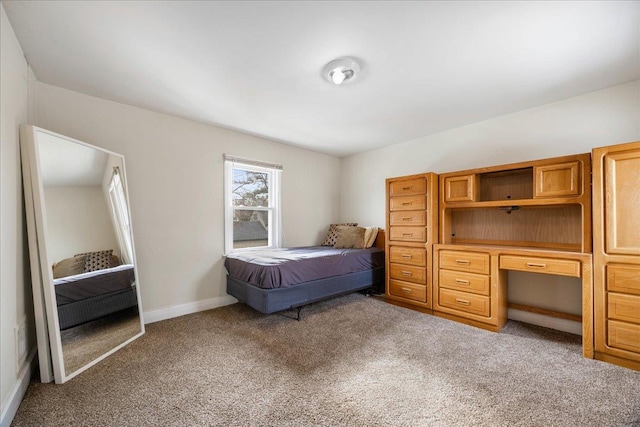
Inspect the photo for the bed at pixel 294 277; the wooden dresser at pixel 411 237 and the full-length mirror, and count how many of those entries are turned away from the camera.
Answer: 0

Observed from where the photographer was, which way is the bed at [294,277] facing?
facing the viewer and to the left of the viewer

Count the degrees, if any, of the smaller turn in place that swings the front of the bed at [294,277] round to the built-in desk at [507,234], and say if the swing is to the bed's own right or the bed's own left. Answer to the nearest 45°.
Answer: approximately 135° to the bed's own left

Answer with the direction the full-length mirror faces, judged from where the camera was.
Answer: facing the viewer and to the right of the viewer

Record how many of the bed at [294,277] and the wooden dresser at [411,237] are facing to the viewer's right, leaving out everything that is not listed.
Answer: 0

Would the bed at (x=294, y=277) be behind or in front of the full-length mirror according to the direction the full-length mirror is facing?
in front

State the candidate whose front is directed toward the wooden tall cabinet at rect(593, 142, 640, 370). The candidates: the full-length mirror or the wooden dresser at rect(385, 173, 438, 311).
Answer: the full-length mirror

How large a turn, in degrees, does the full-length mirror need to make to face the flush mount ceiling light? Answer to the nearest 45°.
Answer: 0° — it already faces it

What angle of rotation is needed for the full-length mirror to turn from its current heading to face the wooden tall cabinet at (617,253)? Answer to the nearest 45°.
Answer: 0° — it already faces it

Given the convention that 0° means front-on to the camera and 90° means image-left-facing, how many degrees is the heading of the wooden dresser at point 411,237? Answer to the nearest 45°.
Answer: approximately 45°

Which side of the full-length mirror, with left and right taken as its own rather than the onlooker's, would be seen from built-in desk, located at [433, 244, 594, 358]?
front

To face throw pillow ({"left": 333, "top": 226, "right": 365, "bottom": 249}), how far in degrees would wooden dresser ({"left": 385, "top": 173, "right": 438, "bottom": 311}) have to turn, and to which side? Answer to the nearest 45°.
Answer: approximately 90° to its right

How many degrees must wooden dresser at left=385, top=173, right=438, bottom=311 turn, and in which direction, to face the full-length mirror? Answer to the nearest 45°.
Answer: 0° — it already faces it

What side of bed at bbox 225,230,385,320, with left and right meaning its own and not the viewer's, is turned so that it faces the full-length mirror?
front

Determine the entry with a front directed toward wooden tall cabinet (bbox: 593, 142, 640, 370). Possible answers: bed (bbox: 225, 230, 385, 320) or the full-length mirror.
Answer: the full-length mirror

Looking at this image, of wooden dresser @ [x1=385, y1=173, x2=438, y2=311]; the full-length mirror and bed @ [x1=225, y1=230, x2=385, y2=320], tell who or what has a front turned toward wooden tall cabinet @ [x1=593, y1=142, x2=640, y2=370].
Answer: the full-length mirror
